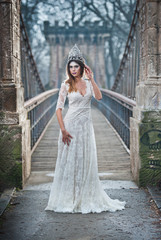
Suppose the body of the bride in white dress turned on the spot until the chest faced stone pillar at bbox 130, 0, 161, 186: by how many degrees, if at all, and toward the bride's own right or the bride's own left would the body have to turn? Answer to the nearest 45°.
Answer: approximately 135° to the bride's own left

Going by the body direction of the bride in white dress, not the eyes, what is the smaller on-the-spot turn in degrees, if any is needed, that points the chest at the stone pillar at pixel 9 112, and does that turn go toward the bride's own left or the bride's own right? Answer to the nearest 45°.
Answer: approximately 135° to the bride's own right

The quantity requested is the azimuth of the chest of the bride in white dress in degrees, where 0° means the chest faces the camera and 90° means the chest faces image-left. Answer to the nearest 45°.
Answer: approximately 0°
